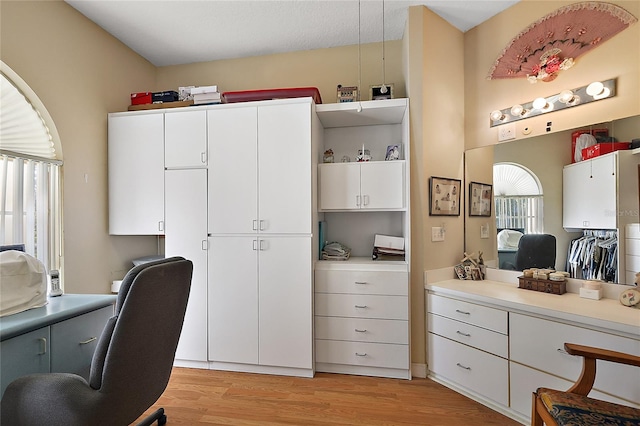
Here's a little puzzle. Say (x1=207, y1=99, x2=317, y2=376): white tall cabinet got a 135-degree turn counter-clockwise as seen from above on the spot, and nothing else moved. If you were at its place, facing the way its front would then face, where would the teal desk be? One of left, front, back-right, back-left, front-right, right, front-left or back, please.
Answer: back

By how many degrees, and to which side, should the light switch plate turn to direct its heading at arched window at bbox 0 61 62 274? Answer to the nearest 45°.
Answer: approximately 45° to its right

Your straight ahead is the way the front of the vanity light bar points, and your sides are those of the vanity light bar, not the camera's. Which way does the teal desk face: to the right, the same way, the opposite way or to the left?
the opposite way

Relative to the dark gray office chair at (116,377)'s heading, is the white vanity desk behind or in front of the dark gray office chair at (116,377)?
behind

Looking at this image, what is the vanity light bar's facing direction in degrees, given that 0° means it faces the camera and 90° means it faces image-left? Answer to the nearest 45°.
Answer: approximately 45°

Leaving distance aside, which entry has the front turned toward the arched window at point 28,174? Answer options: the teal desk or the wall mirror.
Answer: the wall mirror

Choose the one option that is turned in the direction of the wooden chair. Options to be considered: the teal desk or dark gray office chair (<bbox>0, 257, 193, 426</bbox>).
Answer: the teal desk

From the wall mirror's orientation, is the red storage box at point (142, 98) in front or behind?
in front

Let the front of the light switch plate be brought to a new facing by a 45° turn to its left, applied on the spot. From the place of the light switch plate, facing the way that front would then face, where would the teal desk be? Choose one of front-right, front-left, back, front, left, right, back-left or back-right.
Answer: right
